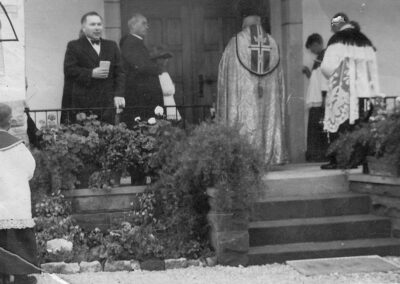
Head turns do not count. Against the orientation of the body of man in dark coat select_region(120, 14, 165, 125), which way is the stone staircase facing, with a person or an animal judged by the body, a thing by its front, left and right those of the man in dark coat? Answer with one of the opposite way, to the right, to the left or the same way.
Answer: to the right

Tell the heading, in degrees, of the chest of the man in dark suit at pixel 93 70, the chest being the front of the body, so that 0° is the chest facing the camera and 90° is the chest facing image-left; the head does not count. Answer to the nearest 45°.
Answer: approximately 315°

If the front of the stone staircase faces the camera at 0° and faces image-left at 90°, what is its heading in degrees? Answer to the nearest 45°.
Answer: approximately 0°

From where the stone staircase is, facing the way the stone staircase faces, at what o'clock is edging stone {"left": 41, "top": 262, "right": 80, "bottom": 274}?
The edging stone is roughly at 2 o'clock from the stone staircase.

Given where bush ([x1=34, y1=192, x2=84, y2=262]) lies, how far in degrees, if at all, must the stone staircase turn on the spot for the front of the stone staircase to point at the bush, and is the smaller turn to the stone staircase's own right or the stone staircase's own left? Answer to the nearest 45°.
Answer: approximately 90° to the stone staircase's own right

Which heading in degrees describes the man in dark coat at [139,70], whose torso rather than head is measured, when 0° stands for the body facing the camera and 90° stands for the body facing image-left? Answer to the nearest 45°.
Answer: approximately 270°

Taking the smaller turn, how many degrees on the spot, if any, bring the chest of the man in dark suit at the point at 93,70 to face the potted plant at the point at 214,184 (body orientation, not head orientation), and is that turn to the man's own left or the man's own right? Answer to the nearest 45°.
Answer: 0° — they already face it

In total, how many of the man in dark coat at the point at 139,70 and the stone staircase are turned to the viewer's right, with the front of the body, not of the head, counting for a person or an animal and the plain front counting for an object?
1

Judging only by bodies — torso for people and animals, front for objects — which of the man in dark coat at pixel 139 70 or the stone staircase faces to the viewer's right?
the man in dark coat

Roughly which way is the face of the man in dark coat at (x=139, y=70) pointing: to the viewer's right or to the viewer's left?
to the viewer's right
